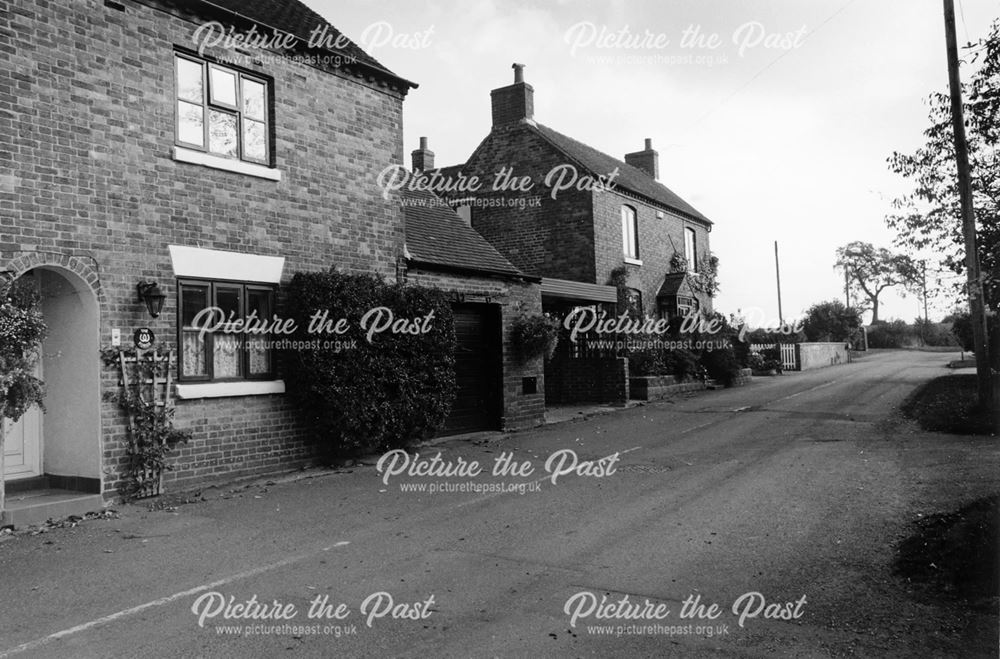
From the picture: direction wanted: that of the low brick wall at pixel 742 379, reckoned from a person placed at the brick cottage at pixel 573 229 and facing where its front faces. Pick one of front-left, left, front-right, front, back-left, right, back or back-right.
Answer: left

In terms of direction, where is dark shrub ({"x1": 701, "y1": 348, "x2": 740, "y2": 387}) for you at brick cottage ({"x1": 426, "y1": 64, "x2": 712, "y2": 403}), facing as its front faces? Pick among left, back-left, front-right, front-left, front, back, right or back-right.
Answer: left

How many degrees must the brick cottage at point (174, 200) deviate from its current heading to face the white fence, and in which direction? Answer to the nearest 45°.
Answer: approximately 90° to its left

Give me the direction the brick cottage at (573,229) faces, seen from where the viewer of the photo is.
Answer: facing the viewer and to the right of the viewer

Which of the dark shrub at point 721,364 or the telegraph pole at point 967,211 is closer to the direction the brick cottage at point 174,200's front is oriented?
the telegraph pole

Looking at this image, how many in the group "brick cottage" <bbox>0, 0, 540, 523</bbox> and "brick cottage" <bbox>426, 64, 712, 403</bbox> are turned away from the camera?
0

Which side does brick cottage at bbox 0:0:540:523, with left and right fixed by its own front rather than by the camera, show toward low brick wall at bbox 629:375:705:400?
left

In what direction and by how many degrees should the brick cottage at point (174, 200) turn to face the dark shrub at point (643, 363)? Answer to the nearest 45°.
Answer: approximately 90° to its left

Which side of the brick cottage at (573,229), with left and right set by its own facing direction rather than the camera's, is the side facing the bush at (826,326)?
left

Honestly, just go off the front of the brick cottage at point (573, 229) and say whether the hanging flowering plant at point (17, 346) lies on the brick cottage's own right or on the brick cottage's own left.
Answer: on the brick cottage's own right

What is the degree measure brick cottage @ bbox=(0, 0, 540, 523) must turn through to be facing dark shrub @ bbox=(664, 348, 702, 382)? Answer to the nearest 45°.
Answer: approximately 90° to its left

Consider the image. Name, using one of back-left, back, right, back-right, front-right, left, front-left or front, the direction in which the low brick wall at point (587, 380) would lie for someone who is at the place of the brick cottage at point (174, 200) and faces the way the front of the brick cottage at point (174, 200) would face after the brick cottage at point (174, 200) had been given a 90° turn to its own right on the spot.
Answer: back

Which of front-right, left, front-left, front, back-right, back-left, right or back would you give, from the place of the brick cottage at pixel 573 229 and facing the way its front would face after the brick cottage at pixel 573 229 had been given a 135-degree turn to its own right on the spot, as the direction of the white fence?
back-right

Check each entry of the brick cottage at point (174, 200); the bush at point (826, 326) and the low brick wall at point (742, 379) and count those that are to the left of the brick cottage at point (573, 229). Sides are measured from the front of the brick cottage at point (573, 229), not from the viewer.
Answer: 2
